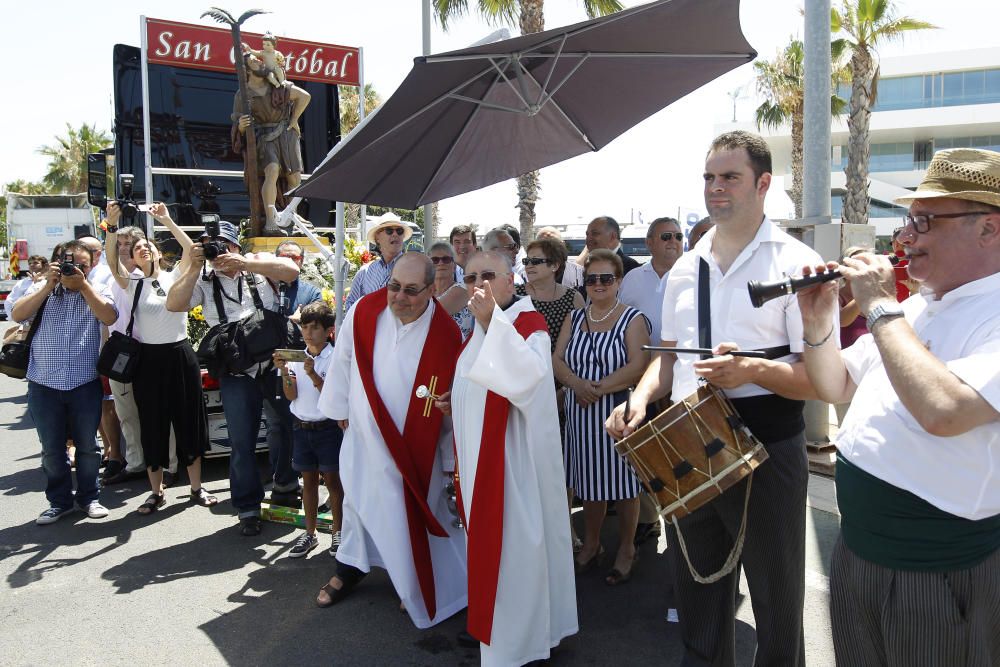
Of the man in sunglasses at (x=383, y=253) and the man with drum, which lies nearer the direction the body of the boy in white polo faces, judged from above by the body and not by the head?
the man with drum

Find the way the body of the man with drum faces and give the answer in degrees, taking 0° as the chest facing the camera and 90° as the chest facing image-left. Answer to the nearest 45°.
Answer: approximately 45°

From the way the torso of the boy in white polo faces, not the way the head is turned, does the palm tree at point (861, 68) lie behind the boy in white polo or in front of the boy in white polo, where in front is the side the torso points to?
behind

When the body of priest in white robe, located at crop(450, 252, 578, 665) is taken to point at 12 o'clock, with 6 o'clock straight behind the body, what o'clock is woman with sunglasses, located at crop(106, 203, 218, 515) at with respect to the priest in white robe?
The woman with sunglasses is roughly at 3 o'clock from the priest in white robe.

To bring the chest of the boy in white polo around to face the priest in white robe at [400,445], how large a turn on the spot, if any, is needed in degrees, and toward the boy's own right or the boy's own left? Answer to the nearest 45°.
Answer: approximately 90° to the boy's own left

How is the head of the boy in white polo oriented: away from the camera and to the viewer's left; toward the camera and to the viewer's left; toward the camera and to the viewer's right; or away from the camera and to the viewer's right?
toward the camera and to the viewer's left

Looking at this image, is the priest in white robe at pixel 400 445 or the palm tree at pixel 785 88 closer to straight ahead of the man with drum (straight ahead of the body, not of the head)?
the priest in white robe

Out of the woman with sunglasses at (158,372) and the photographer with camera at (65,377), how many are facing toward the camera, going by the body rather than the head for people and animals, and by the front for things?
2

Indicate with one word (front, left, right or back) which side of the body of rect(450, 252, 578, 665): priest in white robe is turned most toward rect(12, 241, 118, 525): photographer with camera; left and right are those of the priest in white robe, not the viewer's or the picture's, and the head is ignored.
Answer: right

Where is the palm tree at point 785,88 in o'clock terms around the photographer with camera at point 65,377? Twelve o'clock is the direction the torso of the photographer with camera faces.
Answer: The palm tree is roughly at 8 o'clock from the photographer with camera.

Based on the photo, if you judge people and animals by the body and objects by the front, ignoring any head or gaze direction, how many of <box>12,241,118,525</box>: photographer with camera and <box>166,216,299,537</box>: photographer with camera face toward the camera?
2

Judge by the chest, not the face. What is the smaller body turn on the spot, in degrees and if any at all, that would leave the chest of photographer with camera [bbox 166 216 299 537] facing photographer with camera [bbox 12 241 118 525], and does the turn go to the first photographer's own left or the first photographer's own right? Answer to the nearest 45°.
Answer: approximately 135° to the first photographer's own right

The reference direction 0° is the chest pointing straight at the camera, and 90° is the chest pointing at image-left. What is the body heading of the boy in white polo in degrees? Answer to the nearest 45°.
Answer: approximately 45°

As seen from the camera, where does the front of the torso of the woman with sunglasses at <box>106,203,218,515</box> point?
toward the camera

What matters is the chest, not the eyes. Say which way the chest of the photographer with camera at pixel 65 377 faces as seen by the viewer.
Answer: toward the camera
